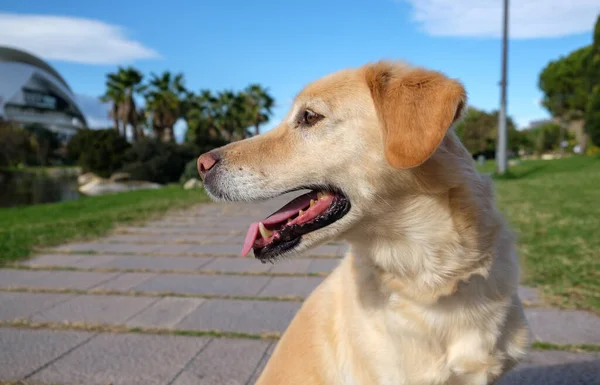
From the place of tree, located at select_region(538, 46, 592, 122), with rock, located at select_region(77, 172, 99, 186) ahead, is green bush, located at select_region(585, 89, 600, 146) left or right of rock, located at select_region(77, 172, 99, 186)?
left
